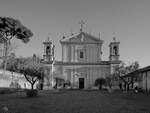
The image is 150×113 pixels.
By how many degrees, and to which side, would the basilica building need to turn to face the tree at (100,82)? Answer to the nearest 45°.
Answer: approximately 45° to its left

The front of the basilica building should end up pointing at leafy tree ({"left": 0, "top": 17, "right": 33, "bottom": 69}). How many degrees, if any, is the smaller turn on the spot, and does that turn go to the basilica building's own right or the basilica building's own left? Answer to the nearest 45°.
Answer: approximately 45° to the basilica building's own right

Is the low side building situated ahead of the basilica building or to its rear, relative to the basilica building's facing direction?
ahead

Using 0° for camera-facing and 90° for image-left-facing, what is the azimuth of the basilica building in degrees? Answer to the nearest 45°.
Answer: approximately 0°
